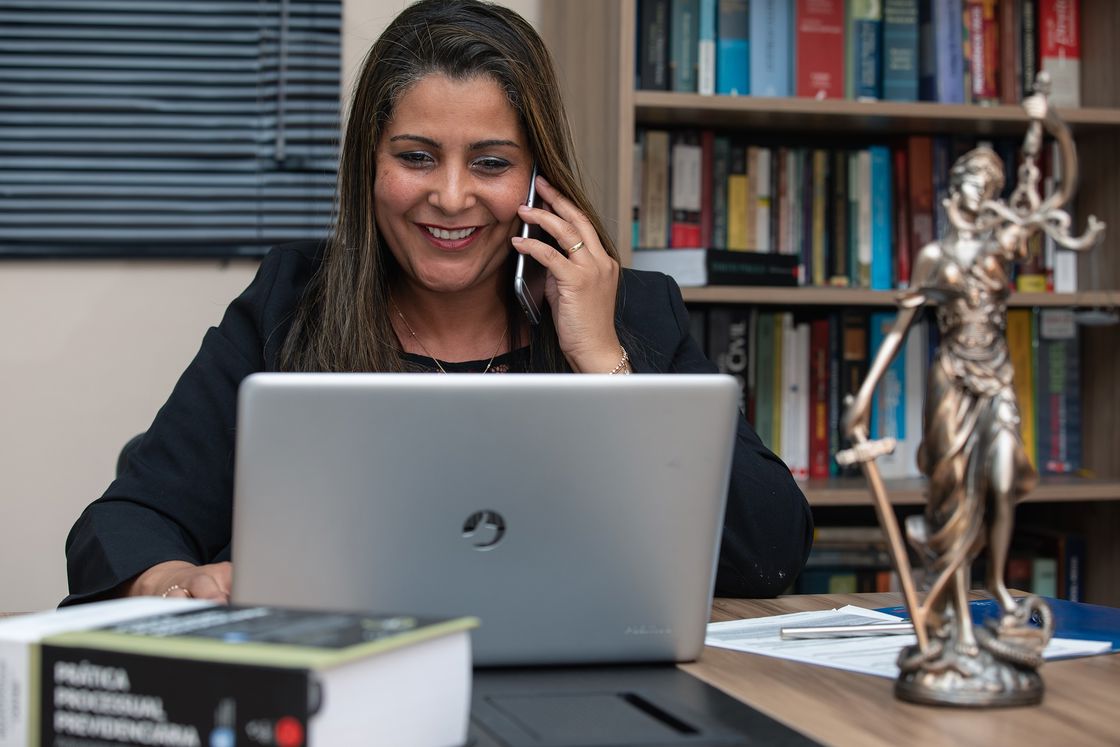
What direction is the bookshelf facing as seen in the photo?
toward the camera

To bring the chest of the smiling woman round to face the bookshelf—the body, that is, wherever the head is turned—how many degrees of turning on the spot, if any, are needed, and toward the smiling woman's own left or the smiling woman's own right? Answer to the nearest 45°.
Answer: approximately 135° to the smiling woman's own left

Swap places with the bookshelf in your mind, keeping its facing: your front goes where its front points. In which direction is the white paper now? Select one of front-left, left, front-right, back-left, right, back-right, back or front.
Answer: front

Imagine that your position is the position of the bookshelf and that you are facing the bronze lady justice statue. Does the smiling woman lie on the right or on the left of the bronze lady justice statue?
right

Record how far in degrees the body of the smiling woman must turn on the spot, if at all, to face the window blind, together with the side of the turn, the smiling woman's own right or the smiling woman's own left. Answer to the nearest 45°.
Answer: approximately 135° to the smiling woman's own right

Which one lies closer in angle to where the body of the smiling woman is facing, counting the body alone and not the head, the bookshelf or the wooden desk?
the wooden desk

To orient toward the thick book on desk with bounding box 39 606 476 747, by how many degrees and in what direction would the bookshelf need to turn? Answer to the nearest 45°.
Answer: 0° — it already faces it

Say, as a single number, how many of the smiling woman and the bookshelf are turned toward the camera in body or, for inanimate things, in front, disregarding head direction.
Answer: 2

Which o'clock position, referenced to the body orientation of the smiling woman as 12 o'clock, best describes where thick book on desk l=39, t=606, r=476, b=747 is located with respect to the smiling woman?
The thick book on desk is roughly at 12 o'clock from the smiling woman.

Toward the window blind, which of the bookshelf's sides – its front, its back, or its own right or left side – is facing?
right

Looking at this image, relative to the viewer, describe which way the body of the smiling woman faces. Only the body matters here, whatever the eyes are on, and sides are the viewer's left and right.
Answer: facing the viewer
